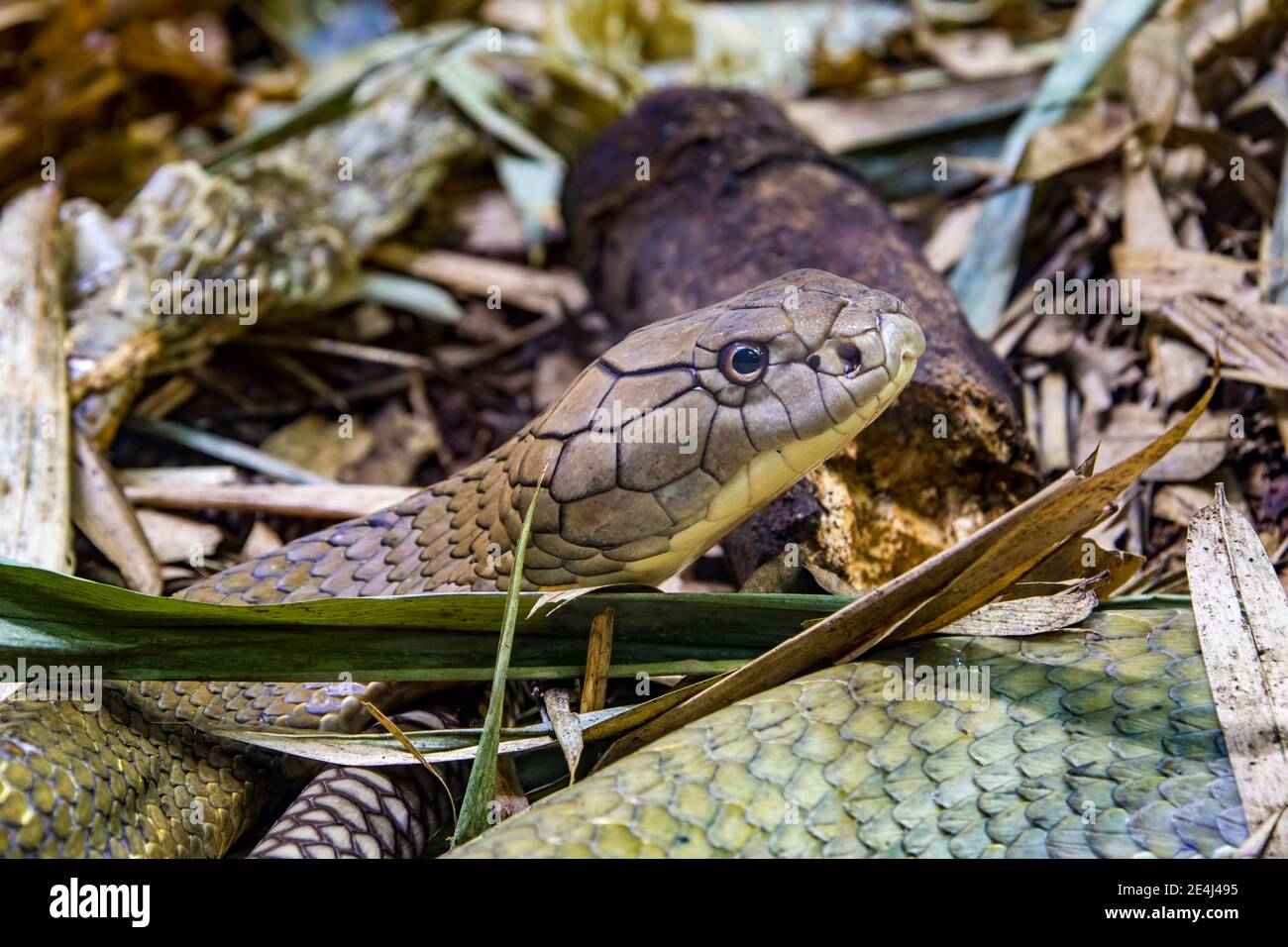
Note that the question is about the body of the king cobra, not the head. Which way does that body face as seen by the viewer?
to the viewer's right

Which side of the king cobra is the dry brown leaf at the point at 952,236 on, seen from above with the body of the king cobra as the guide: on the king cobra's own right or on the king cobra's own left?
on the king cobra's own left

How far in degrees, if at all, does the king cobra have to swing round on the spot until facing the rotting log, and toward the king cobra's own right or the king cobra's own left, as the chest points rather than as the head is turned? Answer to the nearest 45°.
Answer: approximately 90° to the king cobra's own left

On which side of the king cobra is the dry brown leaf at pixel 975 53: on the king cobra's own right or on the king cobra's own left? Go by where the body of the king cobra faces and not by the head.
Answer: on the king cobra's own left

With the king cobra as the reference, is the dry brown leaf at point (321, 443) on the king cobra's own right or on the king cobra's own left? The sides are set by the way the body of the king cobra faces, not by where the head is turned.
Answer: on the king cobra's own left

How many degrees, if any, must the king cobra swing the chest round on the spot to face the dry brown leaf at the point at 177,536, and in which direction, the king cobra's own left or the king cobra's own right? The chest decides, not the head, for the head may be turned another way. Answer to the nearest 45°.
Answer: approximately 135° to the king cobra's own left

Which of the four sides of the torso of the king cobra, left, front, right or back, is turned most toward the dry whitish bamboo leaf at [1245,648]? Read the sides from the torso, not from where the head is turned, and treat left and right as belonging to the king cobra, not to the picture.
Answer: front

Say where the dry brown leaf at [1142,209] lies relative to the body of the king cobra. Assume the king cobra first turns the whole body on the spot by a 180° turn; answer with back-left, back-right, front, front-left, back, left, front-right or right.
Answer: back-right

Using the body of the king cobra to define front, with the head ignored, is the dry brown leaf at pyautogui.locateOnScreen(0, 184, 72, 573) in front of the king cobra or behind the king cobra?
behind
